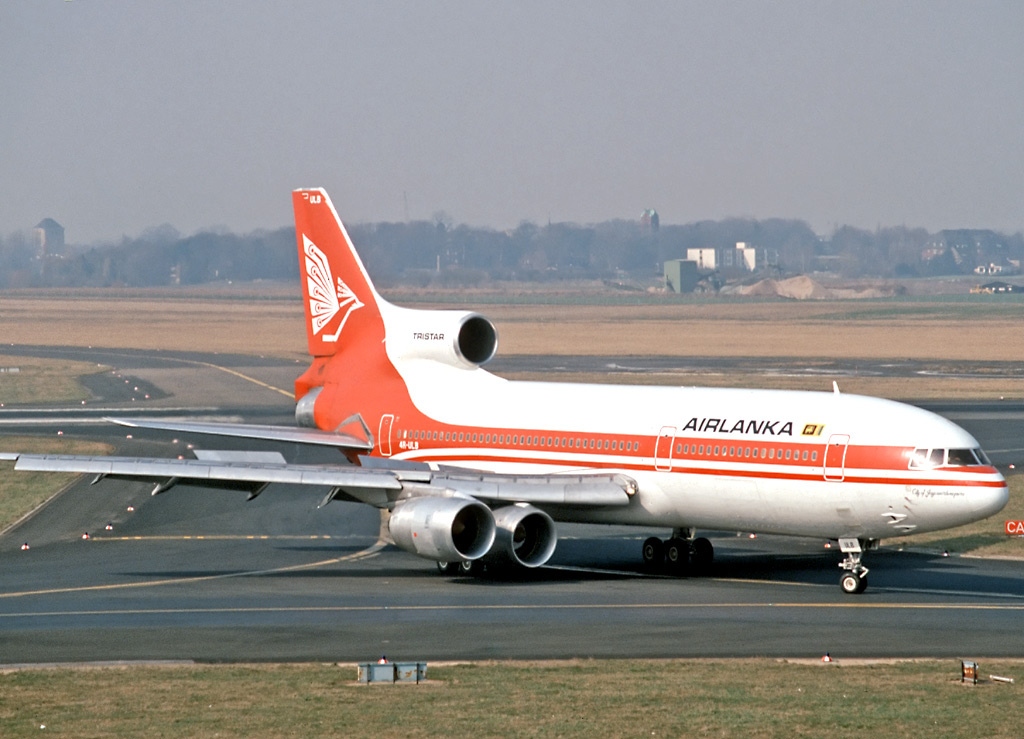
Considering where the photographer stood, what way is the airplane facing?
facing the viewer and to the right of the viewer

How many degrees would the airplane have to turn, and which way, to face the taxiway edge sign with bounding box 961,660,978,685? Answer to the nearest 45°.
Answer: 0° — it already faces it
